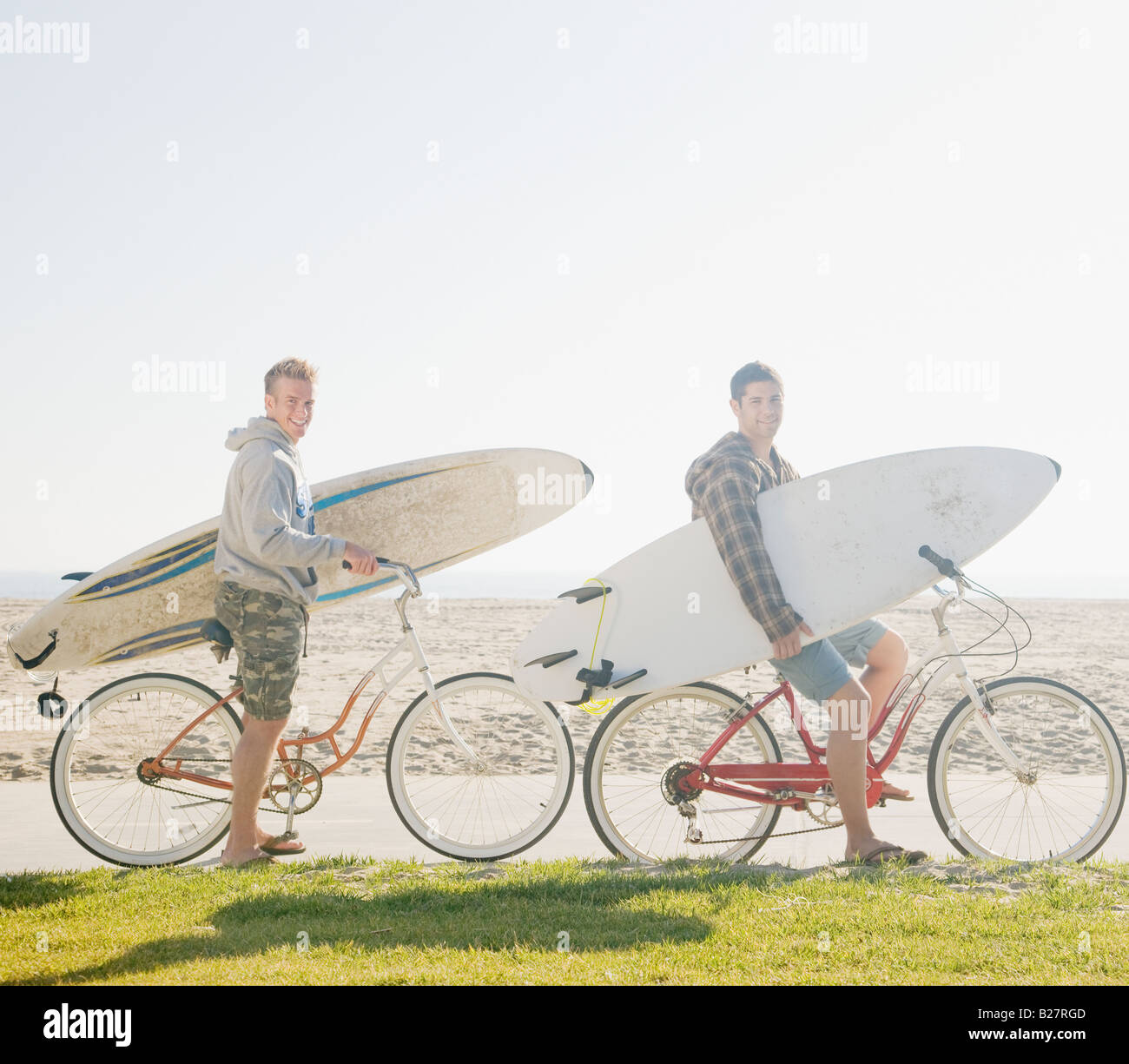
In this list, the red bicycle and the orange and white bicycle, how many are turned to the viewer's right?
2

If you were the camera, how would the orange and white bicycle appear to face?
facing to the right of the viewer

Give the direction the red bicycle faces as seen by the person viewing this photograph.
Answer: facing to the right of the viewer

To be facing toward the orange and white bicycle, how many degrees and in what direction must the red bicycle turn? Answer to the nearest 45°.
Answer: approximately 180°

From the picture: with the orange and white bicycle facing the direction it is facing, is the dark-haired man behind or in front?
in front
